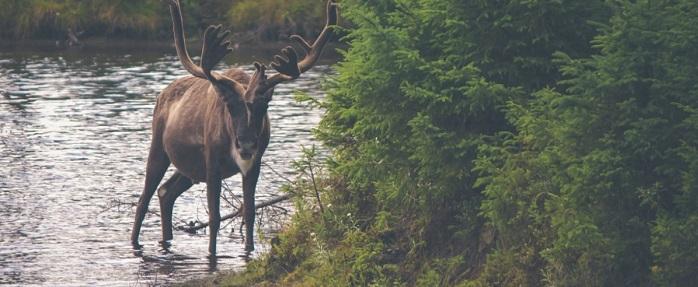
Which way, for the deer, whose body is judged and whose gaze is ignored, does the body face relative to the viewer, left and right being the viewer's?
facing the viewer and to the right of the viewer
